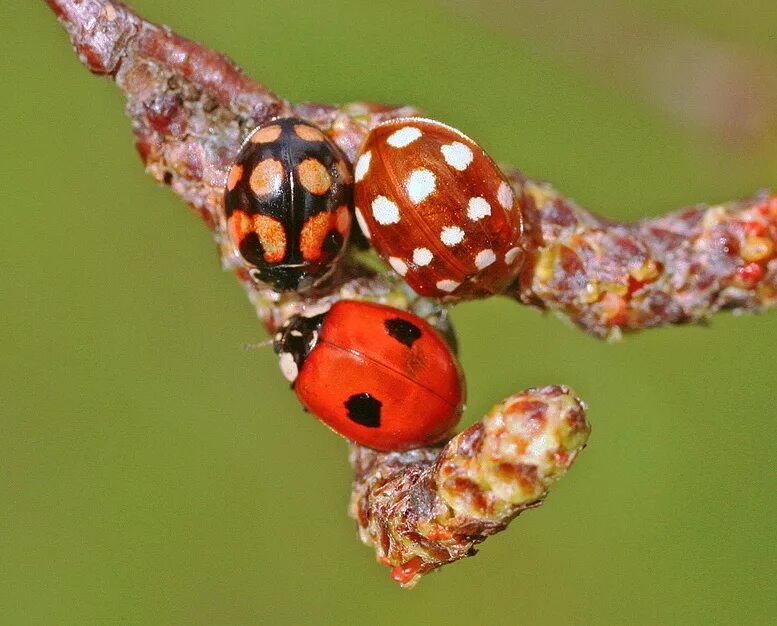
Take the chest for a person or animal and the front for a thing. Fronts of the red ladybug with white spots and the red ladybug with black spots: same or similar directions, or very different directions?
very different directions

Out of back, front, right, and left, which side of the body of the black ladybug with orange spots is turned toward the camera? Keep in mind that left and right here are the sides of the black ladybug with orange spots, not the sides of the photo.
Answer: front

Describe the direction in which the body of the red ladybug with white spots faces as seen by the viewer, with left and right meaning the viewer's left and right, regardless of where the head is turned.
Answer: facing the viewer and to the right of the viewer

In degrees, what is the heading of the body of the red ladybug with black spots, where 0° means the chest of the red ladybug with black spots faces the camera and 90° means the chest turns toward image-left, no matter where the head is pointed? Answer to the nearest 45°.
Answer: approximately 135°

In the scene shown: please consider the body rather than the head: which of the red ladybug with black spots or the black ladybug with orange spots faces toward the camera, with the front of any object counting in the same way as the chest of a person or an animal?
the black ladybug with orange spots

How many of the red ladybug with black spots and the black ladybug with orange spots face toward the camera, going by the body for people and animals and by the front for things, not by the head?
1
